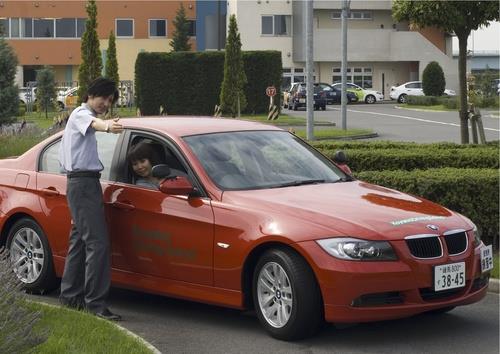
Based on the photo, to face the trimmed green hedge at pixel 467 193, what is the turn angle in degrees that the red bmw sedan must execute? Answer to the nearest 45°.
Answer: approximately 90° to its left

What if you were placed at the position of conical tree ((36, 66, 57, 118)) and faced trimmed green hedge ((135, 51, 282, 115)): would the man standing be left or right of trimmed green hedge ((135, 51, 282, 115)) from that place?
right

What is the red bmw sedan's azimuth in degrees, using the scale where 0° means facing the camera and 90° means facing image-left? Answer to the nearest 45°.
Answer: approximately 315°

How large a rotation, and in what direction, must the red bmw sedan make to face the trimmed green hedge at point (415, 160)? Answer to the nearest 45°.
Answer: approximately 135° to its left

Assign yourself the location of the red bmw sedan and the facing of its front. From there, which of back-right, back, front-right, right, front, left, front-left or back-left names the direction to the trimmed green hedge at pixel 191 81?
back-left

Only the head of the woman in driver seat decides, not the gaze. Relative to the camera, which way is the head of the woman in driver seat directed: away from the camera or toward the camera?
toward the camera

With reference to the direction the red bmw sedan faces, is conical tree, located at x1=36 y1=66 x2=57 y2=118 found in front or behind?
behind

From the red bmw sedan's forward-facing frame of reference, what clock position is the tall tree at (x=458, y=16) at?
The tall tree is roughly at 8 o'clock from the red bmw sedan.

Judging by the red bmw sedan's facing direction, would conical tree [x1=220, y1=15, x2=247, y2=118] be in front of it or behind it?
behind
